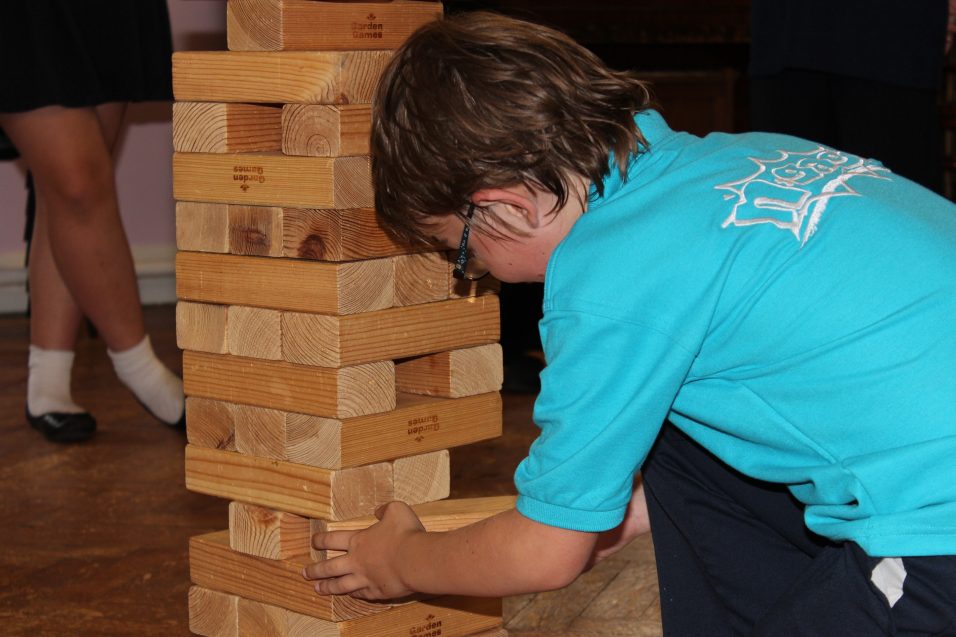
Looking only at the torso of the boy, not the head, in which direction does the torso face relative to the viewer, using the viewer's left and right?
facing to the left of the viewer
